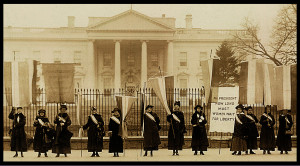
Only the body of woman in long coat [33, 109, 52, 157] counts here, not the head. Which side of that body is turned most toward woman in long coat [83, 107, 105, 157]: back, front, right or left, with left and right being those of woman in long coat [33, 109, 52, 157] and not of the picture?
left

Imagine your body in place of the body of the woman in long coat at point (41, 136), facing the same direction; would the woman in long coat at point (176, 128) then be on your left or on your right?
on your left

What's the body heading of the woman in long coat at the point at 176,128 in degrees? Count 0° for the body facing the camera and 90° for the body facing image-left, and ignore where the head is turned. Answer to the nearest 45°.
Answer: approximately 0°

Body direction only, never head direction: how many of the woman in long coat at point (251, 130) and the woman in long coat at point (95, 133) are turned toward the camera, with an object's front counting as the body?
2

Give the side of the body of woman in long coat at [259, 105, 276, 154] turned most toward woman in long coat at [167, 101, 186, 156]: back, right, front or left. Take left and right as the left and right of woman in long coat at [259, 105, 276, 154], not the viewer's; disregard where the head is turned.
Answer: right

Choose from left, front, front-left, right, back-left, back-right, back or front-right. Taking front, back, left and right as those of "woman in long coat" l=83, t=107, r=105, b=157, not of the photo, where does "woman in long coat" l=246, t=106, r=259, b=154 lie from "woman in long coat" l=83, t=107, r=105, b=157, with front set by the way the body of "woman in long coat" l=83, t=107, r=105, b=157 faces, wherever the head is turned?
left

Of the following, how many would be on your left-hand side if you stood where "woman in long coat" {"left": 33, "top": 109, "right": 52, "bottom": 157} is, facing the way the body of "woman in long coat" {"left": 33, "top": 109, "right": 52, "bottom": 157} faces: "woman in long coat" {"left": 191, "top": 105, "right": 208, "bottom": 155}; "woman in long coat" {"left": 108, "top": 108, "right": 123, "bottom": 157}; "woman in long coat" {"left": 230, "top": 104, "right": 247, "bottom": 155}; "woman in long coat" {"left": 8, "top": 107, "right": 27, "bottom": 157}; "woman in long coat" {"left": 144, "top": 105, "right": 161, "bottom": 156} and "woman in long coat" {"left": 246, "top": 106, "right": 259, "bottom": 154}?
5

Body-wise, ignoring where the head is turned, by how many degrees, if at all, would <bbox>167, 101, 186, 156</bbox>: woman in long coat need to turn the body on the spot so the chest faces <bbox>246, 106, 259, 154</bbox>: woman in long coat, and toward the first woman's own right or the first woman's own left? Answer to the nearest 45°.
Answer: approximately 90° to the first woman's own left

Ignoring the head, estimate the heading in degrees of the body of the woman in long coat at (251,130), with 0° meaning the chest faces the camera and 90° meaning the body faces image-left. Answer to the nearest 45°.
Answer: approximately 0°

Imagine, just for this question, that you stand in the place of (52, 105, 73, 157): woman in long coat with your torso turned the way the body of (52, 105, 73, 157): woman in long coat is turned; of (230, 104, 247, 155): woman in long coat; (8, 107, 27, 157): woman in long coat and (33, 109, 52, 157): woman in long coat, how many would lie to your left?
1

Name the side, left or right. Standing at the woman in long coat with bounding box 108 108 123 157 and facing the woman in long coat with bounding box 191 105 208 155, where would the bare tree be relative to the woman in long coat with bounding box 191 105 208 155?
left
